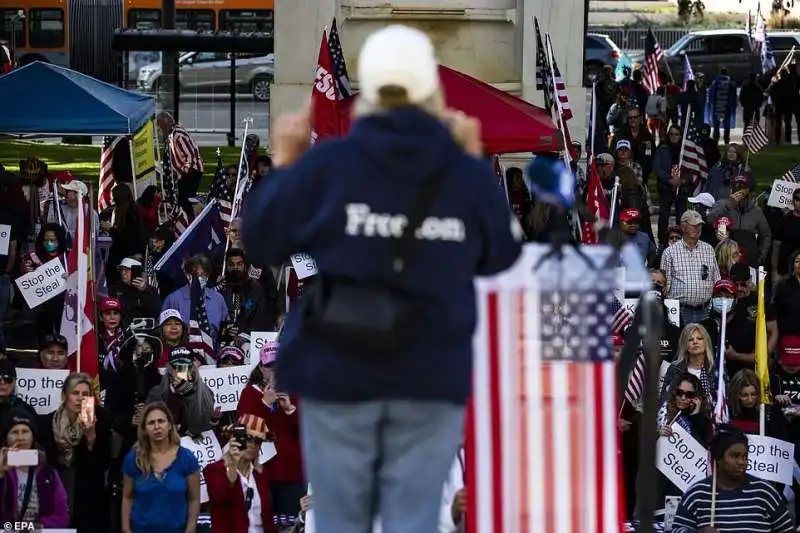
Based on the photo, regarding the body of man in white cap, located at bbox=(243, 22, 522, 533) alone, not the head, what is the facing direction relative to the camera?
away from the camera

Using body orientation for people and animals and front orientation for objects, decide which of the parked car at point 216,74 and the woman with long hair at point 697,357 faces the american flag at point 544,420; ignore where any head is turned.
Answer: the woman with long hair

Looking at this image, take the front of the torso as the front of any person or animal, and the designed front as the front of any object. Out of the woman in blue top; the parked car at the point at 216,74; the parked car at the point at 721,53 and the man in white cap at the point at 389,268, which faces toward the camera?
the woman in blue top

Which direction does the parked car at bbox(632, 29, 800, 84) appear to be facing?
to the viewer's left

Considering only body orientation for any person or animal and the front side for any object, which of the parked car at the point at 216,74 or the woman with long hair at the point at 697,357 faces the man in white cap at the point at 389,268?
the woman with long hair

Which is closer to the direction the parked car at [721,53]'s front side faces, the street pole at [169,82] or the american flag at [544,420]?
the street pole

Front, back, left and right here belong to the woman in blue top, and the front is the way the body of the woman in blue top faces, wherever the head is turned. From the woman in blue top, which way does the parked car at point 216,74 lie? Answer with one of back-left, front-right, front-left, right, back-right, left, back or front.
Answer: back

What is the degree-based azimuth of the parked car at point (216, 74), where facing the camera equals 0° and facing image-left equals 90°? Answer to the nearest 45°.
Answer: approximately 90°

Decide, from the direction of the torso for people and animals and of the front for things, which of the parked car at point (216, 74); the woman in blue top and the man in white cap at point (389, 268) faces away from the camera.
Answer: the man in white cap

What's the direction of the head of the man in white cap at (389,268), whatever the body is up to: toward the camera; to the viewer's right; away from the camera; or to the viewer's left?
away from the camera

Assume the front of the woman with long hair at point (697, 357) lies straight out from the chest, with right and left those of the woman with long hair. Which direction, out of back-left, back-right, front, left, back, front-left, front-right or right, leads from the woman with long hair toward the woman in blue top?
front-right

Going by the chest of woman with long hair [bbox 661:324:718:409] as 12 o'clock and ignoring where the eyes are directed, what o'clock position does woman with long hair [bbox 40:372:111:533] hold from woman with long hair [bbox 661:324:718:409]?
woman with long hair [bbox 40:372:111:533] is roughly at 2 o'clock from woman with long hair [bbox 661:324:718:409].

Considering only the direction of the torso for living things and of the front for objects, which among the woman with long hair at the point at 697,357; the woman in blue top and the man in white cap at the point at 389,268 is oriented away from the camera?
the man in white cap
